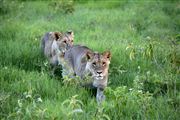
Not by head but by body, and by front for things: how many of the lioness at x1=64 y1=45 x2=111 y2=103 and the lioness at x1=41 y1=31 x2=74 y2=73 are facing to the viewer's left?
0

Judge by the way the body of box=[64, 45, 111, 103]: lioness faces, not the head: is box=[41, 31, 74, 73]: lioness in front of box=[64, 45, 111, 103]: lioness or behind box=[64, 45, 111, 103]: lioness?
behind

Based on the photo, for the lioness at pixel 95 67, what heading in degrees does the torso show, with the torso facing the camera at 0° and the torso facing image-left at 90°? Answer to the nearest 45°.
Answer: approximately 315°

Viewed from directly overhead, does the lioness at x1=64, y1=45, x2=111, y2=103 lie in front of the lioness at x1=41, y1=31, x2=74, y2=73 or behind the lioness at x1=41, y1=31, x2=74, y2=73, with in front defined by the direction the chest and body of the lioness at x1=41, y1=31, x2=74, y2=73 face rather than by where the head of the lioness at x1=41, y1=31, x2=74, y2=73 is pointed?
in front
